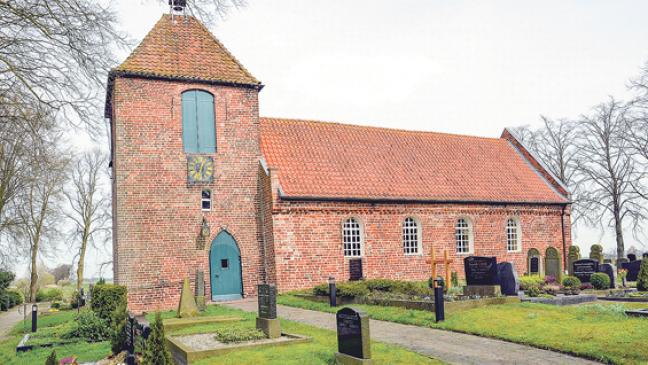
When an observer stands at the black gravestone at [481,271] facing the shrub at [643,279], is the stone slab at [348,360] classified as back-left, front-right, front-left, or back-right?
back-right

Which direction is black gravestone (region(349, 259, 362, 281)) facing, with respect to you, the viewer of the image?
facing the viewer

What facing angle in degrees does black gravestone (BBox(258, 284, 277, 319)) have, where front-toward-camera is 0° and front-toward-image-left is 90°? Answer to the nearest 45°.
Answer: approximately 45°

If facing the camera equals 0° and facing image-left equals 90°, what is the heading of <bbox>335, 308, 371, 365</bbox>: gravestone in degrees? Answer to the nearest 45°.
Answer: approximately 45°

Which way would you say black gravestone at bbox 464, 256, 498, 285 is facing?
toward the camera

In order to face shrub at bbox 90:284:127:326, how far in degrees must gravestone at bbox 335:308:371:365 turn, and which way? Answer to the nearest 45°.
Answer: approximately 90° to its right

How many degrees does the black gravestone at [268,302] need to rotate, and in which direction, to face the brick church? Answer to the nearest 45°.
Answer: approximately 135° to its right

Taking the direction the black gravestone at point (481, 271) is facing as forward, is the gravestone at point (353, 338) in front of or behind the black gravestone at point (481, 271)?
in front

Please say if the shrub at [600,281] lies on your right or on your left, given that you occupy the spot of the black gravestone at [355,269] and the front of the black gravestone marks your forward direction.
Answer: on your left

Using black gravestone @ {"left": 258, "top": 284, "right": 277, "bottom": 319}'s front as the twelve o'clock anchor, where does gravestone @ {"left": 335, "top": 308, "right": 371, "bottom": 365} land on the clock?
The gravestone is roughly at 10 o'clock from the black gravestone.

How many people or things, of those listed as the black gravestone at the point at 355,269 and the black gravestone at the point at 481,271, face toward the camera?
2
